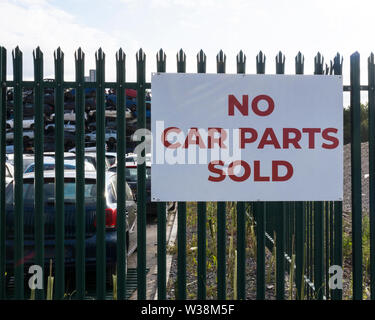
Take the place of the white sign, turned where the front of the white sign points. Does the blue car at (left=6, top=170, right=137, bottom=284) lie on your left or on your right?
on your right

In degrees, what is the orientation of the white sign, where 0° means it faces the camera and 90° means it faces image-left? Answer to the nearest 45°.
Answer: approximately 0°
